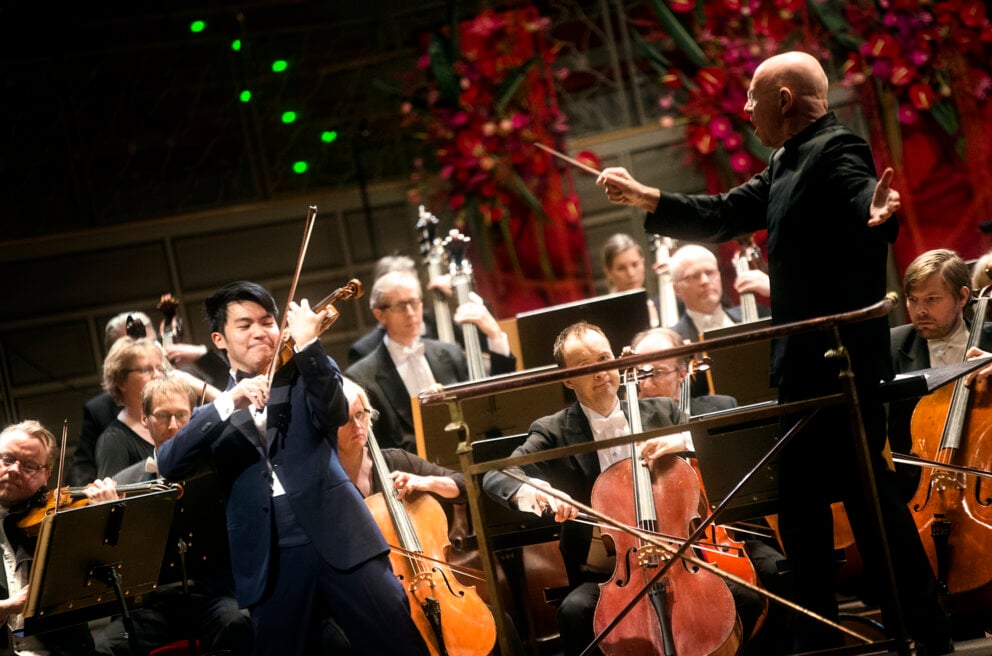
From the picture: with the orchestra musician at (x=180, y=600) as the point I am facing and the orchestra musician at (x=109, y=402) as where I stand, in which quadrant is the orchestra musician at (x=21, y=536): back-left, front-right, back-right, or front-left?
front-right

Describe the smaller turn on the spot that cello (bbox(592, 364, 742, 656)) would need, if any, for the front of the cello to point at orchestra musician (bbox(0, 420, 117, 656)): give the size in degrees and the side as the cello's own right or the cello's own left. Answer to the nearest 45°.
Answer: approximately 90° to the cello's own right

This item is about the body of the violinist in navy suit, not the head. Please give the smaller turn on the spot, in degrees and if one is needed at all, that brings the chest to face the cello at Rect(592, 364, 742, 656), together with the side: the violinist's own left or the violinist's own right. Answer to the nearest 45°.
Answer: approximately 90° to the violinist's own left

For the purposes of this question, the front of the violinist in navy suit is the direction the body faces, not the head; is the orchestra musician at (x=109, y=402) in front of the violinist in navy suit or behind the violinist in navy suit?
behind

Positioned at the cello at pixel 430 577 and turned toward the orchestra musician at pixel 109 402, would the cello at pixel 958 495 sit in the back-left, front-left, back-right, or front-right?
back-right

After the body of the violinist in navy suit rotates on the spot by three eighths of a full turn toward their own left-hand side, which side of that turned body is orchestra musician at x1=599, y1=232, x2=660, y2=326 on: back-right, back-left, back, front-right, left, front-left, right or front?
front

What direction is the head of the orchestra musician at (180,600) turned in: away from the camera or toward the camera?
toward the camera

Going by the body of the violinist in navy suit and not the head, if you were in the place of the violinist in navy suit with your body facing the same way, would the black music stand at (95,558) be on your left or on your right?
on your right

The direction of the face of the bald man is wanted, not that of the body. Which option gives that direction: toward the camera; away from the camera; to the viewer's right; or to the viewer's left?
to the viewer's left

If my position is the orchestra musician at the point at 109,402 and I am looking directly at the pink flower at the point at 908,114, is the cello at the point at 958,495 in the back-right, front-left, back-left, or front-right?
front-right

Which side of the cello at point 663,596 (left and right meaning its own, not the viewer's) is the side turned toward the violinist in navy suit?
right

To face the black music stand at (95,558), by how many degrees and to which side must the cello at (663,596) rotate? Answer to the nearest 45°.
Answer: approximately 90° to its right

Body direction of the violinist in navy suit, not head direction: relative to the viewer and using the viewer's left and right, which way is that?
facing the viewer

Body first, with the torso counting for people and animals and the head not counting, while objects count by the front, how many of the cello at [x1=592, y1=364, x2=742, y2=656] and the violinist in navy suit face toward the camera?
2
